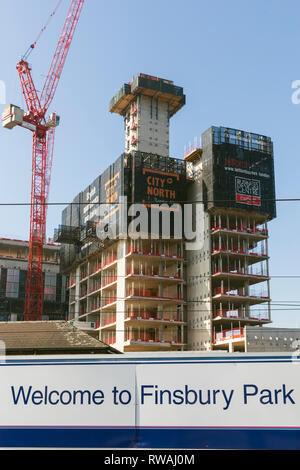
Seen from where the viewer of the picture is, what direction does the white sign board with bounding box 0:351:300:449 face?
facing the viewer

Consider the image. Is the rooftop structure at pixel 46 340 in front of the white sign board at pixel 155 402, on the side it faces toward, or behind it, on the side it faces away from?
behind
